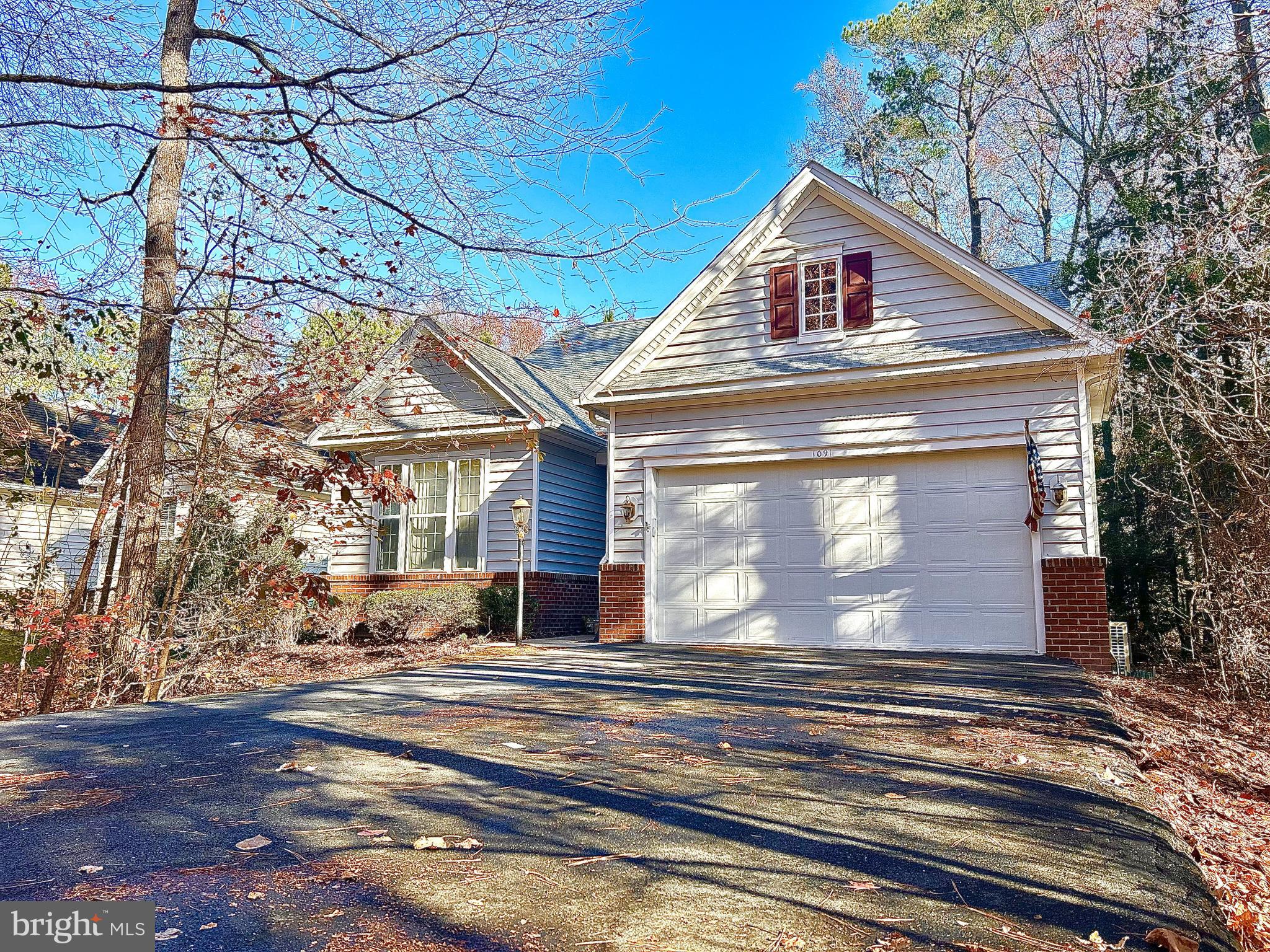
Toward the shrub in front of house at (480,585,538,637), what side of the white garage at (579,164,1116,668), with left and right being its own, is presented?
right

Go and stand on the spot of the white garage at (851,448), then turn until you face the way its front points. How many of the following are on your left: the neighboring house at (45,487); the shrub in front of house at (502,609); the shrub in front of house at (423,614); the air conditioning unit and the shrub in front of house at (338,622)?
1

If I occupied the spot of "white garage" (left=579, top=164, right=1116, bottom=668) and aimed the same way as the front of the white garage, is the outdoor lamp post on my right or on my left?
on my right

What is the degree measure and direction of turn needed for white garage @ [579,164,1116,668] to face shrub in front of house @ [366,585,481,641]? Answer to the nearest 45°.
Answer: approximately 90° to its right

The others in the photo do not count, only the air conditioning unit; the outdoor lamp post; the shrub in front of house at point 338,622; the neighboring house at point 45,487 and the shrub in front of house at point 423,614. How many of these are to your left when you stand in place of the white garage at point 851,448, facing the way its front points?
1

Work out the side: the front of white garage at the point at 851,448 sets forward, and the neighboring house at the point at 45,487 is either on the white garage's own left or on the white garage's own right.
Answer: on the white garage's own right

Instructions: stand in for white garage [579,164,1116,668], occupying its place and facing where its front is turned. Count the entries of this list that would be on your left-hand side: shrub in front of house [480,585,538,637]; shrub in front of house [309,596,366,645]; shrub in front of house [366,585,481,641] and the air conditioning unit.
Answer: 1

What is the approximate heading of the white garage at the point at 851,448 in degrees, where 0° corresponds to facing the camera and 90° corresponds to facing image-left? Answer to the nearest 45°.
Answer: approximately 0°

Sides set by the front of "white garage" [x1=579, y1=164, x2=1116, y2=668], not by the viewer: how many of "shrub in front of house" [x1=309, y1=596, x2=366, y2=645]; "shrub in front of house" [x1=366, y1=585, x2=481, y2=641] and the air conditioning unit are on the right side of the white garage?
2

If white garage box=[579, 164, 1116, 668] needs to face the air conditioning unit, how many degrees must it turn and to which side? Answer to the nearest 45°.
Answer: approximately 90° to its left

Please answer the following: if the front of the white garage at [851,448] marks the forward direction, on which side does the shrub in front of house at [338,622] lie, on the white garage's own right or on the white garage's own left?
on the white garage's own right

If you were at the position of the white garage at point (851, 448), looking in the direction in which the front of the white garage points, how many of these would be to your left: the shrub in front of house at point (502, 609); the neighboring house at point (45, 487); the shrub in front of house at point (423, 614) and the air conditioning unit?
1
